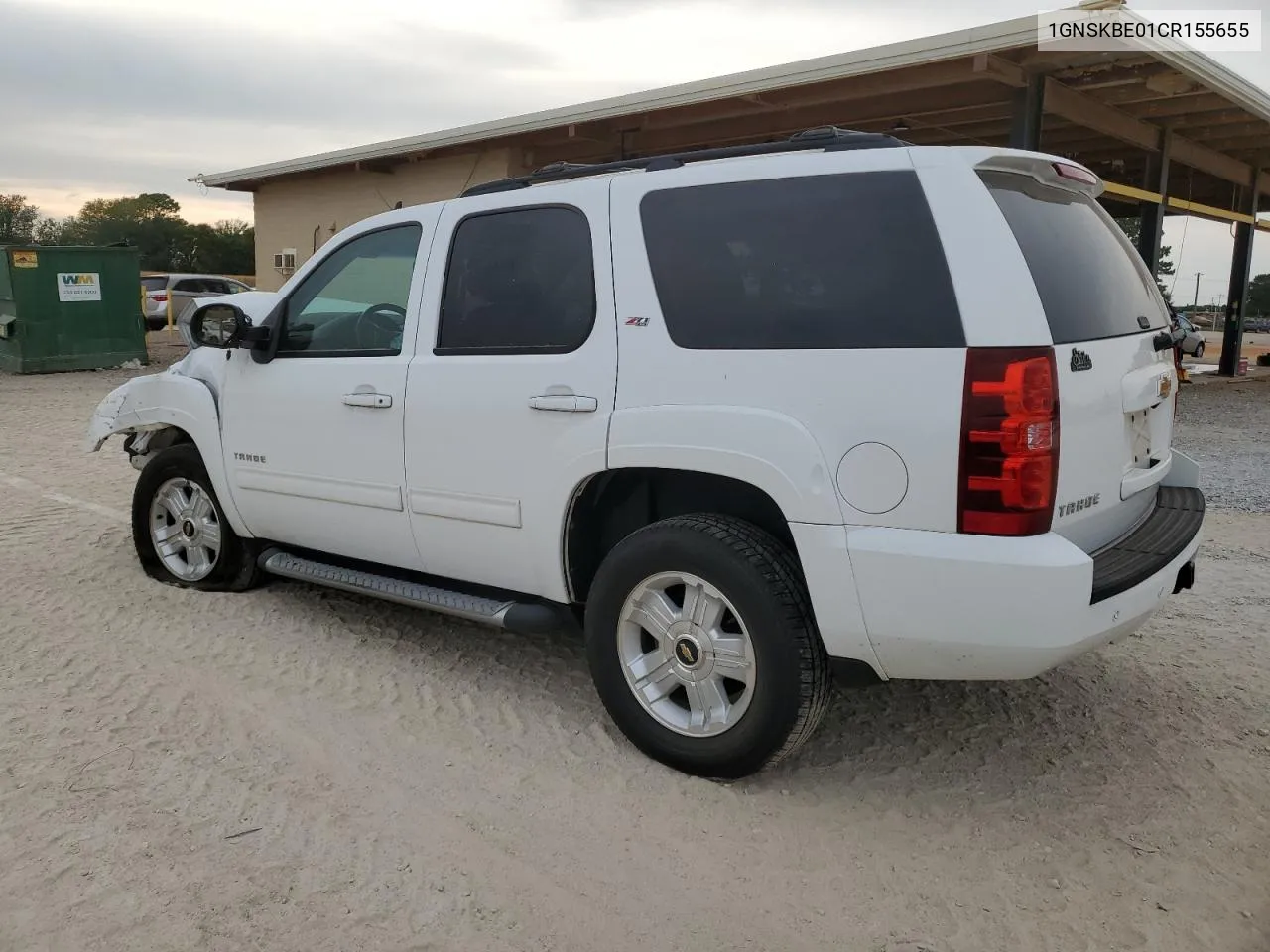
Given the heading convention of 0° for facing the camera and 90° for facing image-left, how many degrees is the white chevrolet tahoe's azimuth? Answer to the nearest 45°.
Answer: approximately 135°

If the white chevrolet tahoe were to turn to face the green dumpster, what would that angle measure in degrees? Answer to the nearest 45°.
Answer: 0° — it already faces it

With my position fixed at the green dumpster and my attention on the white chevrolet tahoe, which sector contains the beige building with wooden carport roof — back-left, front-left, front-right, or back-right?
front-left

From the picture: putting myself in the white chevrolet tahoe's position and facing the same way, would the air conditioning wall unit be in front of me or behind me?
in front

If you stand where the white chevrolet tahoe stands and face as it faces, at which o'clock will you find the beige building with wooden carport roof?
The beige building with wooden carport roof is roughly at 2 o'clock from the white chevrolet tahoe.

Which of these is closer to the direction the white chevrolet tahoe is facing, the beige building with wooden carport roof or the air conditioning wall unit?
the air conditioning wall unit

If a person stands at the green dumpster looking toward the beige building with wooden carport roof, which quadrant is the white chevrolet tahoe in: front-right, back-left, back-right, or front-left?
front-right
